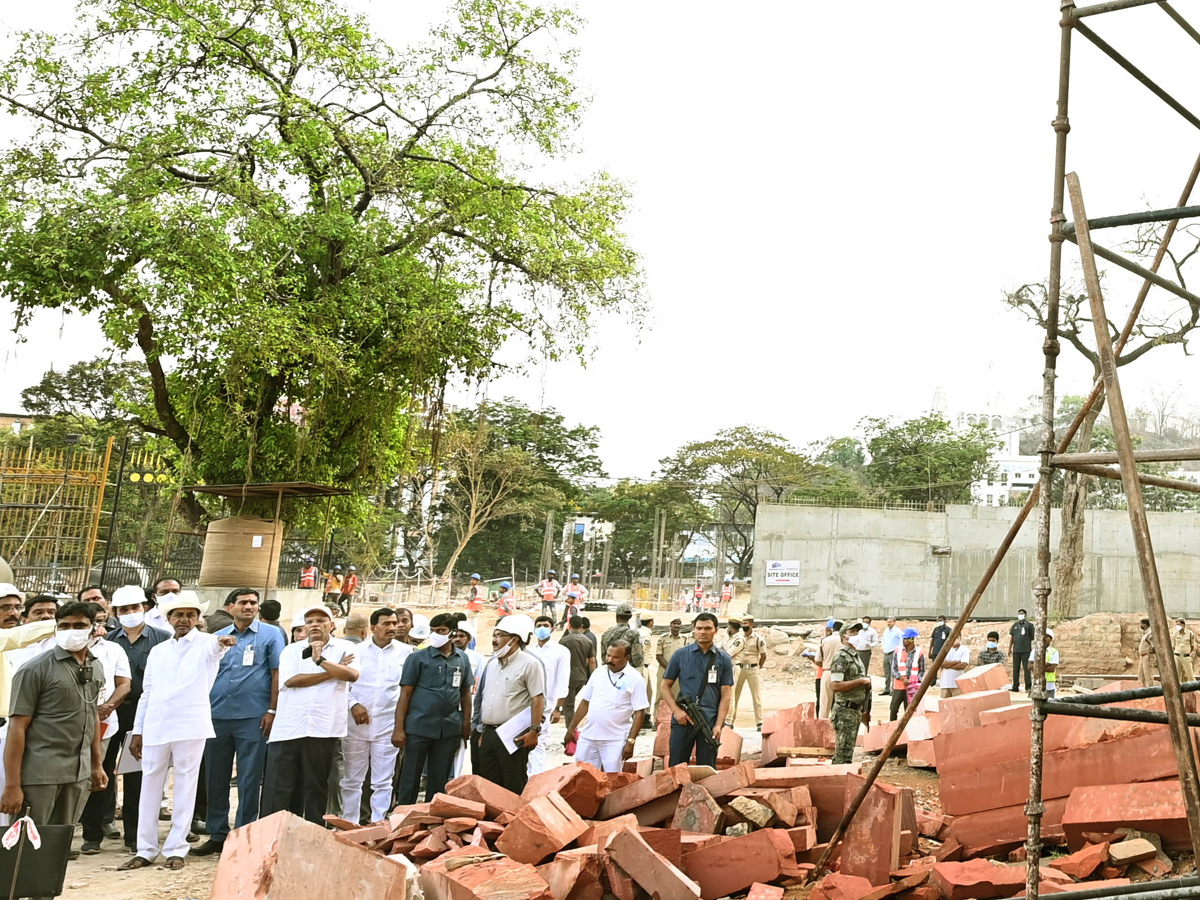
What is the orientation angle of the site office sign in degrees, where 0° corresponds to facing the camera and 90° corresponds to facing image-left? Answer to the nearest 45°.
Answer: approximately 0°

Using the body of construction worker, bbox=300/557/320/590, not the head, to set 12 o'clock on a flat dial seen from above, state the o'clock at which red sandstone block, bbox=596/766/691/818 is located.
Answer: The red sandstone block is roughly at 12 o'clock from the construction worker.

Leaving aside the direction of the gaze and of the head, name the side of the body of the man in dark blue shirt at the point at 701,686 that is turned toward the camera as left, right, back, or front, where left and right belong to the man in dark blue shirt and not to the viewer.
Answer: front

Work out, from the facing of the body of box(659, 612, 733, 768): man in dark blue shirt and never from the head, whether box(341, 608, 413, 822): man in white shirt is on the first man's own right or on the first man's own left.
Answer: on the first man's own right

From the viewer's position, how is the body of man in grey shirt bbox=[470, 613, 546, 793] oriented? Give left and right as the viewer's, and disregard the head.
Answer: facing the viewer and to the left of the viewer

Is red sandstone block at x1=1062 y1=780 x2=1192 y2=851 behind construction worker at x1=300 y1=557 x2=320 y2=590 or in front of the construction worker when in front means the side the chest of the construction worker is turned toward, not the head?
in front

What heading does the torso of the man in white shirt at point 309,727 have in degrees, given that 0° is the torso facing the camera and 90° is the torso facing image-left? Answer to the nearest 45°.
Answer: approximately 0°

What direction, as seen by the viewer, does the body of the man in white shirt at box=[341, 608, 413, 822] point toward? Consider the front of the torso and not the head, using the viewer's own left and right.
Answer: facing the viewer
